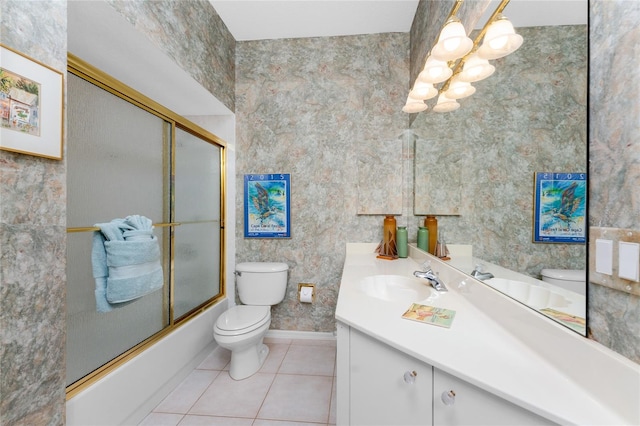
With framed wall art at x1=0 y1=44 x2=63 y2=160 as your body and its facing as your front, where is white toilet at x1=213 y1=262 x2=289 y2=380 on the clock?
The white toilet is roughly at 10 o'clock from the framed wall art.

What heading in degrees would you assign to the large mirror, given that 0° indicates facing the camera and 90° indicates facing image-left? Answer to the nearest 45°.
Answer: approximately 45°

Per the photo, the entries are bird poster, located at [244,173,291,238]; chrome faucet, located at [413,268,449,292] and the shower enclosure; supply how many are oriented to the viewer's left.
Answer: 1

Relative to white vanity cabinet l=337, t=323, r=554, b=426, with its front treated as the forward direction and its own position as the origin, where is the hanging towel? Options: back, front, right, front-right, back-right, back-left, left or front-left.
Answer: front-right

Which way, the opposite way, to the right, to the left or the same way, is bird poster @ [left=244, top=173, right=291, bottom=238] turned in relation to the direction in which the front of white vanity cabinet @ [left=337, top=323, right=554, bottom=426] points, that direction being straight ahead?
to the left

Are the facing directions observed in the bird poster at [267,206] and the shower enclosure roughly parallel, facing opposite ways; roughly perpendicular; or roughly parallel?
roughly perpendicular

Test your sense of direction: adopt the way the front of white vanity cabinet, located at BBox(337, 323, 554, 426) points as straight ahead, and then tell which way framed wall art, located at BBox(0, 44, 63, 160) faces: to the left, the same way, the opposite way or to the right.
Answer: the opposite way

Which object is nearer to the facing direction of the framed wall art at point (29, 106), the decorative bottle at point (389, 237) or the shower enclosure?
the decorative bottle

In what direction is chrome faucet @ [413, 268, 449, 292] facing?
to the viewer's left

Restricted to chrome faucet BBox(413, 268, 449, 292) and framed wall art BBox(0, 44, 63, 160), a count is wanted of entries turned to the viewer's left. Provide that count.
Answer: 1

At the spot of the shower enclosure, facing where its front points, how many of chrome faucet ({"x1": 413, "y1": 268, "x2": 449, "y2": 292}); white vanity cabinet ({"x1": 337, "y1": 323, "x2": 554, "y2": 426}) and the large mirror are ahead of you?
3

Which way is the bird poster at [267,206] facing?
toward the camera

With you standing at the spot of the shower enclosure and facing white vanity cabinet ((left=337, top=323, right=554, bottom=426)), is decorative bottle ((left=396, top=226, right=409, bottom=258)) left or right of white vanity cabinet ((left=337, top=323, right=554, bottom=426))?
left

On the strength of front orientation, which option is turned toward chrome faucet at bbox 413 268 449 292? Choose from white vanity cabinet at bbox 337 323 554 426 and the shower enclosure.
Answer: the shower enclosure

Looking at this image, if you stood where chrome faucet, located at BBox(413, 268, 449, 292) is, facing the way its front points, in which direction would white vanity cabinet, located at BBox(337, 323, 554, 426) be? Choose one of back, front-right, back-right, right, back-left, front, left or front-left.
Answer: left

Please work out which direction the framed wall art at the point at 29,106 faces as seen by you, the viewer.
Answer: facing the viewer and to the right of the viewer

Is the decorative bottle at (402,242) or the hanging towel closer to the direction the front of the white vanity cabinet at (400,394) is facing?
the hanging towel

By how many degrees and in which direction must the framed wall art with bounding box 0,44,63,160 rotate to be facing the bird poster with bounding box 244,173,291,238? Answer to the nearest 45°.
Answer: approximately 90° to its left

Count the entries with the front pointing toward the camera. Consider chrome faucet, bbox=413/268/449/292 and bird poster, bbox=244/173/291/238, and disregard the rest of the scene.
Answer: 1
